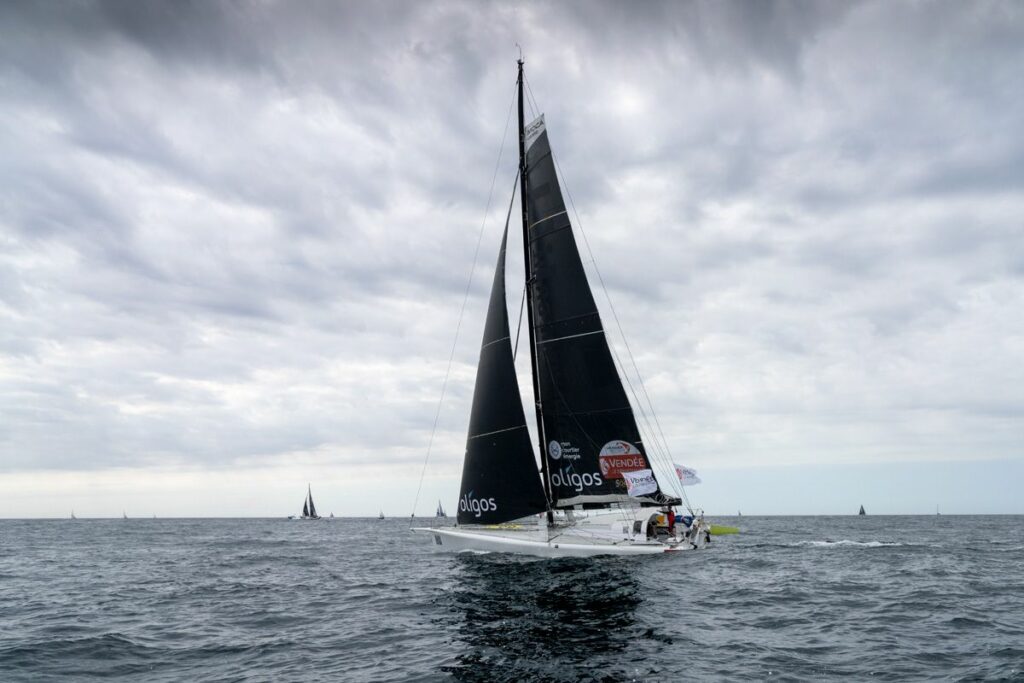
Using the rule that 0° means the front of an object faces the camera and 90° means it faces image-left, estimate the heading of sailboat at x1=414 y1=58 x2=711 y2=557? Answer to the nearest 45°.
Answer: approximately 90°
